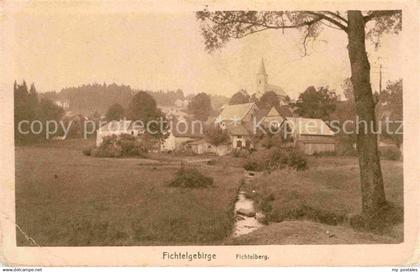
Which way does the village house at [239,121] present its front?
toward the camera

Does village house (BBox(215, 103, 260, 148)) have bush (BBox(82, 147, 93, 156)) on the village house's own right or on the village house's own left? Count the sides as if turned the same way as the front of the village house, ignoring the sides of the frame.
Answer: on the village house's own right

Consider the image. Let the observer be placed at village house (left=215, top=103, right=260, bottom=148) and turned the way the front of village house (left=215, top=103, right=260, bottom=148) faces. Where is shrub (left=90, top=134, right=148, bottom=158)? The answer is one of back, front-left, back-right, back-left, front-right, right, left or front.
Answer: right

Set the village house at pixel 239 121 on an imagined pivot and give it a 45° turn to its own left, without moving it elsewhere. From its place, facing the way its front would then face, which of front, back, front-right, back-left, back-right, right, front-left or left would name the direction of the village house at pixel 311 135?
front-left

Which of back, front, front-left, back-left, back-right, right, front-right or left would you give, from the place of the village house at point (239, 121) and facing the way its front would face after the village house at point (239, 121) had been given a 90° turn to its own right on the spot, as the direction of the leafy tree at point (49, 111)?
front
